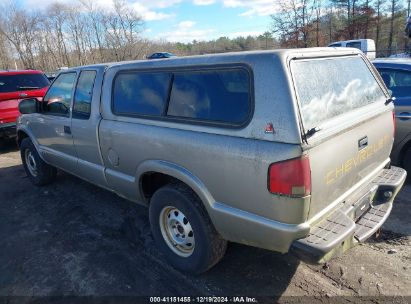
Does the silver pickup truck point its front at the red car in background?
yes

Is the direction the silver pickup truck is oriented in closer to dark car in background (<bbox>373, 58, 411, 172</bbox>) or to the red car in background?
the red car in background

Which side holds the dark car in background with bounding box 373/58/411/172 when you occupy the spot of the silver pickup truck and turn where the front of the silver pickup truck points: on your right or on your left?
on your right

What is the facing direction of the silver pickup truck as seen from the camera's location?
facing away from the viewer and to the left of the viewer
